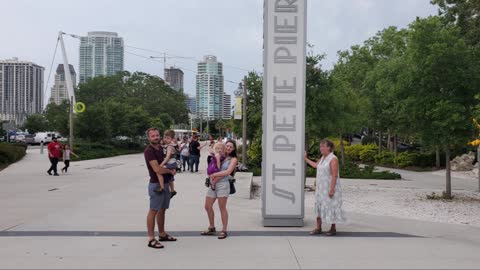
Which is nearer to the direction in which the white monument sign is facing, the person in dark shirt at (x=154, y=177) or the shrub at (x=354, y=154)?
the person in dark shirt

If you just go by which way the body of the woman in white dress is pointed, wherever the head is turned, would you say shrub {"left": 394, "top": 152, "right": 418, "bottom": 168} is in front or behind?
behind

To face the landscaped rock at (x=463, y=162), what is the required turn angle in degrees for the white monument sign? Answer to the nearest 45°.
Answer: approximately 135° to its left

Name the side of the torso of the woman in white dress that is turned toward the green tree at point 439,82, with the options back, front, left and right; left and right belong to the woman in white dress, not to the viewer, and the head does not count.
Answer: back

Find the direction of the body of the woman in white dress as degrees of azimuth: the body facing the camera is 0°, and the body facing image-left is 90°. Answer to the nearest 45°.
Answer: approximately 45°

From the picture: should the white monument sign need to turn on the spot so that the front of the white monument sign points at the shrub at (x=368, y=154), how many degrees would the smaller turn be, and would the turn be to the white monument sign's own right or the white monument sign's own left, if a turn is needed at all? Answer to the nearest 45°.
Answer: approximately 180°

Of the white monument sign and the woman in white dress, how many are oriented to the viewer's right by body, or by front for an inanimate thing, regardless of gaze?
0

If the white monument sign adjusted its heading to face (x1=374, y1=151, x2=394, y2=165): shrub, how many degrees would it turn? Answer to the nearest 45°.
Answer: approximately 180°

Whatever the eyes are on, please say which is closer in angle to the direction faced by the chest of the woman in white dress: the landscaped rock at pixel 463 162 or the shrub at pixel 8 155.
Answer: the shrub

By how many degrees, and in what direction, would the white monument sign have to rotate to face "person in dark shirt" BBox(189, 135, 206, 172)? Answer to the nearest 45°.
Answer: approximately 180°

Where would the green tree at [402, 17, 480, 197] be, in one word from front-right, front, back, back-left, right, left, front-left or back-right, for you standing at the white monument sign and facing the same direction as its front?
back-left

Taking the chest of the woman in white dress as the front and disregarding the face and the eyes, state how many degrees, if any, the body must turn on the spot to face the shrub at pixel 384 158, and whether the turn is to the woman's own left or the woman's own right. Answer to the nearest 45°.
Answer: approximately 135° to the woman's own right

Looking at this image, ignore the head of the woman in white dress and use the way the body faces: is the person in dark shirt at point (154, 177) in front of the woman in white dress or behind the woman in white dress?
in front

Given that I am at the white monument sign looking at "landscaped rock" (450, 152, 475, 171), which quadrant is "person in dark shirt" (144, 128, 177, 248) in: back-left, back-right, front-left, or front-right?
back-left
